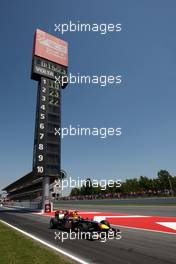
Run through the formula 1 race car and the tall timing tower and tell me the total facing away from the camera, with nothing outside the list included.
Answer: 0

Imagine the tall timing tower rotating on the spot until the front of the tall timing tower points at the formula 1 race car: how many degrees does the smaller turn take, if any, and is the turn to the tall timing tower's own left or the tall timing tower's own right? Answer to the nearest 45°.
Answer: approximately 45° to the tall timing tower's own right

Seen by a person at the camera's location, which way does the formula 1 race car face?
facing the viewer and to the right of the viewer

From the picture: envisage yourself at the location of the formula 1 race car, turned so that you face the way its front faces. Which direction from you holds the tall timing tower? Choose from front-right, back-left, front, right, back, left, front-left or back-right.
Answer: back-left
